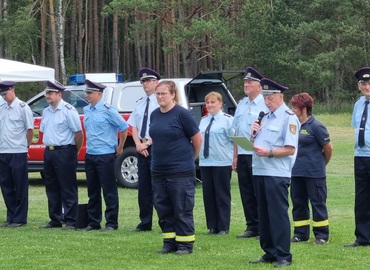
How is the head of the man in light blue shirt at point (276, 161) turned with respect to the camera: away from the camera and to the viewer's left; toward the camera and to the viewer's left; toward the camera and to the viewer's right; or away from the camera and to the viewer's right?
toward the camera and to the viewer's left

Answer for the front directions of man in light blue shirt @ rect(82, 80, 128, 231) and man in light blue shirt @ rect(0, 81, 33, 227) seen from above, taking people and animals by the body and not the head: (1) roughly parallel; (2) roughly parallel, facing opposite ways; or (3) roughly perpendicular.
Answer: roughly parallel

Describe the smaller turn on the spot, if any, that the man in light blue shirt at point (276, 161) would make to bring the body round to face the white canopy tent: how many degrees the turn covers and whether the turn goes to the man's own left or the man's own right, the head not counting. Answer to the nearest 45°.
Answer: approximately 90° to the man's own right

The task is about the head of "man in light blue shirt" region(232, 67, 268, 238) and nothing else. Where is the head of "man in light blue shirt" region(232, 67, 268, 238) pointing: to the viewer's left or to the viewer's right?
to the viewer's left

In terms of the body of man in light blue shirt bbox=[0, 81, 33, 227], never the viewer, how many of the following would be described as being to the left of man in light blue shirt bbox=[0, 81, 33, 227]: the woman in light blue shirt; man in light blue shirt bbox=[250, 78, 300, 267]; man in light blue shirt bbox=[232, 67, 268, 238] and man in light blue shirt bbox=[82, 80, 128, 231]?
4

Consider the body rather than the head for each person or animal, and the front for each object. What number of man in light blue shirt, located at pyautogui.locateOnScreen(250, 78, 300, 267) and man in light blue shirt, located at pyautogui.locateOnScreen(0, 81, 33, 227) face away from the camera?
0

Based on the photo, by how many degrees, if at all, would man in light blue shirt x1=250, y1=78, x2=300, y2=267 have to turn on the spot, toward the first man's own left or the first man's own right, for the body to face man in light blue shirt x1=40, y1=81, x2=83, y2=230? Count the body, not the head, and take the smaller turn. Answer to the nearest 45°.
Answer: approximately 90° to the first man's own right

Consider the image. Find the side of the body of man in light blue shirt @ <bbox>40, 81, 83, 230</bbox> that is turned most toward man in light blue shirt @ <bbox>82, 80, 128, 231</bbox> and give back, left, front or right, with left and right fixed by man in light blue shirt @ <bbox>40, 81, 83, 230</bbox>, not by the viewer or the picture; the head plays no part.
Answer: left

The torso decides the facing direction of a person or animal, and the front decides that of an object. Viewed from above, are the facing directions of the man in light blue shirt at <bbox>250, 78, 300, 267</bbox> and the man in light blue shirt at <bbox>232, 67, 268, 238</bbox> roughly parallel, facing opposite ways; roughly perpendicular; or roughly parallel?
roughly parallel

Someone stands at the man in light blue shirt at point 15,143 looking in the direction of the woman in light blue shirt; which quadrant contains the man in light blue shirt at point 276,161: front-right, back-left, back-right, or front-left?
front-right

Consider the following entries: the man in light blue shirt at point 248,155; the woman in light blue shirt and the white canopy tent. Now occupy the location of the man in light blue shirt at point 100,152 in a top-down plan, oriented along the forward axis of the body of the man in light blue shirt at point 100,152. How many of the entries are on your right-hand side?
1

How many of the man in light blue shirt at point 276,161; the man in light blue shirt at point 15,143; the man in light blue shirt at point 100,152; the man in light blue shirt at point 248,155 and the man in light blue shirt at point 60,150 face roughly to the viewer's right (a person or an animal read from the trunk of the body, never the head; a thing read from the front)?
0

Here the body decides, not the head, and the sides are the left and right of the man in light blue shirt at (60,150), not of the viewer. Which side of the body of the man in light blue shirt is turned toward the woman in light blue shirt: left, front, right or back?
left

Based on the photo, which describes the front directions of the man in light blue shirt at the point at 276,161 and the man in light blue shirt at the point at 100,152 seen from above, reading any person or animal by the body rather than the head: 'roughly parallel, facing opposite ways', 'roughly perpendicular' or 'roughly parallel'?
roughly parallel

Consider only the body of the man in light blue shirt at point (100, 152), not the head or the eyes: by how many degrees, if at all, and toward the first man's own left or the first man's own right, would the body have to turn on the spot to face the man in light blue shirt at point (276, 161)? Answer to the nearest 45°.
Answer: approximately 90° to the first man's own left

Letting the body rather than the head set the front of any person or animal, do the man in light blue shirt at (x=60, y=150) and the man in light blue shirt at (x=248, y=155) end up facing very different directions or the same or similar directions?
same or similar directions
